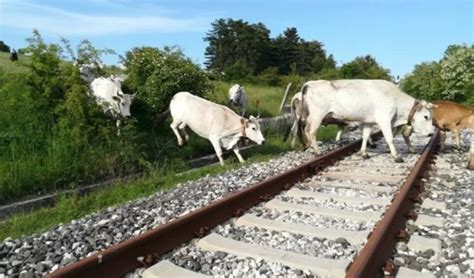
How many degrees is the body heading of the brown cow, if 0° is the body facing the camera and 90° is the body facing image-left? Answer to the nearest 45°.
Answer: approximately 270°

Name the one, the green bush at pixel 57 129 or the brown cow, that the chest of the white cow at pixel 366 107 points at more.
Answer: the brown cow

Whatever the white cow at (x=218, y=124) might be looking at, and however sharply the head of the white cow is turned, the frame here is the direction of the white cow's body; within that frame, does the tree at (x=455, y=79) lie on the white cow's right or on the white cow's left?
on the white cow's left

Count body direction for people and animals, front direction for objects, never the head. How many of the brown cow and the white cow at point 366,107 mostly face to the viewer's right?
2

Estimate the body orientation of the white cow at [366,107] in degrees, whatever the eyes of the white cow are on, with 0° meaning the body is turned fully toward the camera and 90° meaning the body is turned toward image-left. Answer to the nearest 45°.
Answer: approximately 270°

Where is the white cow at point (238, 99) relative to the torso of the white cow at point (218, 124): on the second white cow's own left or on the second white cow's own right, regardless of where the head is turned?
on the second white cow's own left

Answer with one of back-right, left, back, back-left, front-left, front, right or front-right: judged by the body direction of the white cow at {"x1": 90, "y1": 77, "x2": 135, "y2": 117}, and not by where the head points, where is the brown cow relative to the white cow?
front-left

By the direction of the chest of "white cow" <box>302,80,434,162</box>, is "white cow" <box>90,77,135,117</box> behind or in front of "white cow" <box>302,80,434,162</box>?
behind

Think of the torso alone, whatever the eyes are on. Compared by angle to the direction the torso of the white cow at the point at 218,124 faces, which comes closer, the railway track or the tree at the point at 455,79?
the railway track

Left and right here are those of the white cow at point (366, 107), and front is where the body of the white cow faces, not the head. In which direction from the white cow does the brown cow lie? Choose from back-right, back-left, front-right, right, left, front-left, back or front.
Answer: front-left

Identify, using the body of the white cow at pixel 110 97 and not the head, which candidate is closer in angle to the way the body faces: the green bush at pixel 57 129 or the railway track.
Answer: the railway track

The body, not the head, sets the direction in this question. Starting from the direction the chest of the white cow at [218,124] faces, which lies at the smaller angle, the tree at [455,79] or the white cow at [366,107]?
the white cow

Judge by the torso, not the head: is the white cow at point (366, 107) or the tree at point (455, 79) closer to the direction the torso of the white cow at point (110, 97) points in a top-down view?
the white cow

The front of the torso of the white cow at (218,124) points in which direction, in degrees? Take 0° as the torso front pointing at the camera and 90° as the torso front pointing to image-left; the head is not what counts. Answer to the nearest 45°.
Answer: approximately 315°

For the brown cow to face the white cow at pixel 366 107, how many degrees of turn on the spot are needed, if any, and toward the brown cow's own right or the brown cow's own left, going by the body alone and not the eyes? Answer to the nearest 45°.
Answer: approximately 135° to the brown cow's own right
